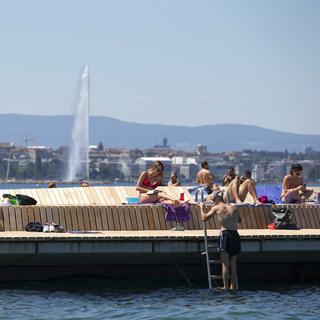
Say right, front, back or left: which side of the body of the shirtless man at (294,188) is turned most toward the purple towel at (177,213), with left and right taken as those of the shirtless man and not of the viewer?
right

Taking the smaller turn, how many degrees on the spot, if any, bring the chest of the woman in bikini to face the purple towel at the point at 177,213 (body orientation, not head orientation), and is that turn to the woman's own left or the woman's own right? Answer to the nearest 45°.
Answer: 0° — they already face it

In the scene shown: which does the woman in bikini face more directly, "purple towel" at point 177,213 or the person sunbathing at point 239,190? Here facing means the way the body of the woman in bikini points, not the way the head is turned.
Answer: the purple towel

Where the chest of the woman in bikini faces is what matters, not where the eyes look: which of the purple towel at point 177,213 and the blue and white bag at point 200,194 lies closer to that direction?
the purple towel

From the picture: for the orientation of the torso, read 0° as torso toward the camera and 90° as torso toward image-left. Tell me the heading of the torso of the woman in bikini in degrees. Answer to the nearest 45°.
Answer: approximately 315°

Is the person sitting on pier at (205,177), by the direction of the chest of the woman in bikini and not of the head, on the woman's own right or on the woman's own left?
on the woman's own left
